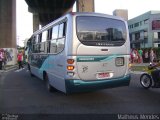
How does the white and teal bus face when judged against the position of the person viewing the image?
facing away from the viewer and to the left of the viewer
